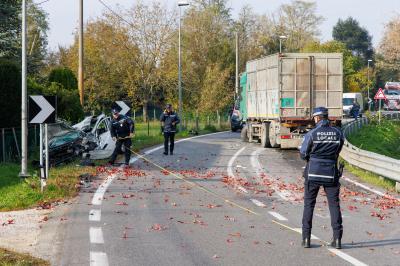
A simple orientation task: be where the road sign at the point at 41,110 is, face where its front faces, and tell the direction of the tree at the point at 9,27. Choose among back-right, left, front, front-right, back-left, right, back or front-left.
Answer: back

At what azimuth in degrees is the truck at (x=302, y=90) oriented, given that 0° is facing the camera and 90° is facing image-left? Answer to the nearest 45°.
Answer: approximately 135°

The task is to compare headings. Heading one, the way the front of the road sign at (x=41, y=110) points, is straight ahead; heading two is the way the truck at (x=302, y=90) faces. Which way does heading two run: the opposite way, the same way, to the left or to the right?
the opposite way

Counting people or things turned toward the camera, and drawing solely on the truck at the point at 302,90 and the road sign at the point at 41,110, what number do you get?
1

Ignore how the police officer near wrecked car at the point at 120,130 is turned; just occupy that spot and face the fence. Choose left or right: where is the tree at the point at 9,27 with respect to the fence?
right

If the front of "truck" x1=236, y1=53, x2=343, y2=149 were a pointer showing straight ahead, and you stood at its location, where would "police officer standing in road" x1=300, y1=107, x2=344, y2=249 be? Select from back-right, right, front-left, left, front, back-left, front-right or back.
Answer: back-left

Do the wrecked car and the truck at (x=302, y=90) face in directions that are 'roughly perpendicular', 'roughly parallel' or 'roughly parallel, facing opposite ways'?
roughly perpendicular

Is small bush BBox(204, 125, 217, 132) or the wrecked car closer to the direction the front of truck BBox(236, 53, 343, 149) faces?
the small bush

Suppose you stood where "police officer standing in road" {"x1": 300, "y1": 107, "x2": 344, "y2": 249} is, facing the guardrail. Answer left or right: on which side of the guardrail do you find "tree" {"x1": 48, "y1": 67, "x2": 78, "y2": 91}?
left

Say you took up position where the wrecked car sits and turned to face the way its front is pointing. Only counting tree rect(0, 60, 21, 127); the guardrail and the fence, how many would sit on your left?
1

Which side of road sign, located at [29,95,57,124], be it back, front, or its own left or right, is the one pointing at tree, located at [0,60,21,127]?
back
